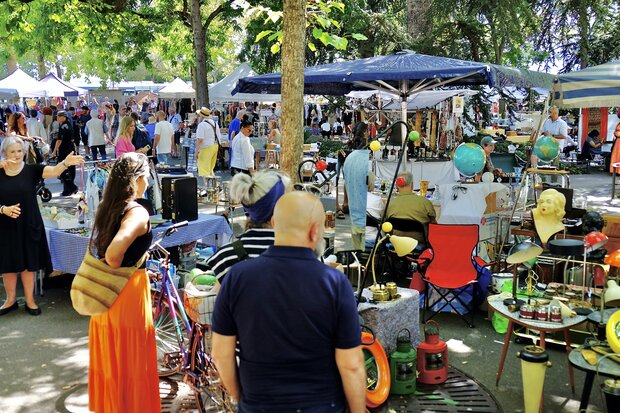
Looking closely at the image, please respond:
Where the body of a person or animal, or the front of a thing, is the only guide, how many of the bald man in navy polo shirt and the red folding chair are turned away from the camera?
1

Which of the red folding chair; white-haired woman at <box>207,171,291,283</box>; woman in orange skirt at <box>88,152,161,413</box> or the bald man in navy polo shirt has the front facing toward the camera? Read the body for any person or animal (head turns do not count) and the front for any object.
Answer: the red folding chair

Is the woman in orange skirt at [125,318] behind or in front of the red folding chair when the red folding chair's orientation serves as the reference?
in front

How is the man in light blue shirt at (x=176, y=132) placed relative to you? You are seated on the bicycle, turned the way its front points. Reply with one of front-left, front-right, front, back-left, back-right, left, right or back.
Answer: front-right

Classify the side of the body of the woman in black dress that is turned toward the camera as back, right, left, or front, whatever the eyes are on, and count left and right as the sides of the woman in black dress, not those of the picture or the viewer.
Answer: front

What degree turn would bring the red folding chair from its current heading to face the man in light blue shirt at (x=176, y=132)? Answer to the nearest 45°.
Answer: approximately 135° to its right

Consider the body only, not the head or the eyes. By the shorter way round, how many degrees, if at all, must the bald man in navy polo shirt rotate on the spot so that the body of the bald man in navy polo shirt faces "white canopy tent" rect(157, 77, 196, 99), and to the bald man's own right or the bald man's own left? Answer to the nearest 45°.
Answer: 0° — they already face it

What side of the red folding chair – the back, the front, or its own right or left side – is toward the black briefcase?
right

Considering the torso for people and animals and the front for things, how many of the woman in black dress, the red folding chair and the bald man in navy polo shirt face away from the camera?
1

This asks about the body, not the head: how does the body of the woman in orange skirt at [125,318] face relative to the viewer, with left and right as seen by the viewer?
facing away from the viewer and to the right of the viewer

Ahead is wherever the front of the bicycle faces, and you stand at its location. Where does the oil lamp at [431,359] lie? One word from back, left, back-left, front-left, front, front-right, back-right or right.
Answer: back-right

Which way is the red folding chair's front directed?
toward the camera

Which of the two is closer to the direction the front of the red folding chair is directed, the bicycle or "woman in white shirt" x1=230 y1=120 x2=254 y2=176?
the bicycle

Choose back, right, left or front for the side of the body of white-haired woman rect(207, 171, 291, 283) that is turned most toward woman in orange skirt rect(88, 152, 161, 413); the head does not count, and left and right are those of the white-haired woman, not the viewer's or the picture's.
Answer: left

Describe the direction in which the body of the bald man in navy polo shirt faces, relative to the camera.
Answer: away from the camera

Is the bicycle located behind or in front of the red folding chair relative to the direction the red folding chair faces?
in front
